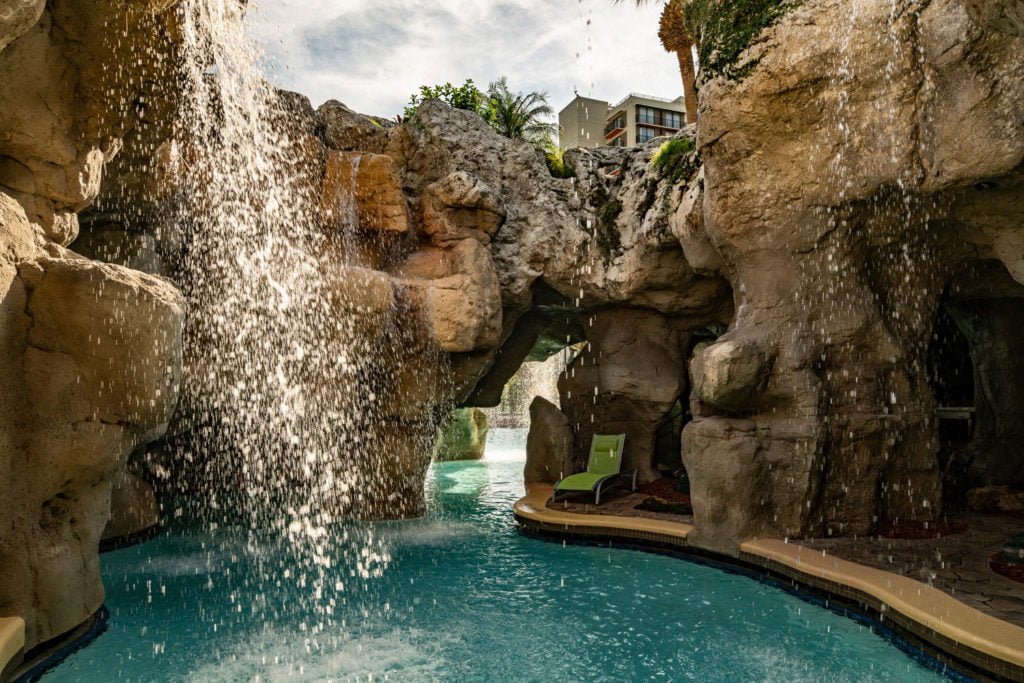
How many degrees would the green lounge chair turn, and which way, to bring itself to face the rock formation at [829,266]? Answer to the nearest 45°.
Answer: approximately 90° to its left

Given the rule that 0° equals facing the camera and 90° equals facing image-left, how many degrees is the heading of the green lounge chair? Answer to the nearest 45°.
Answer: approximately 45°

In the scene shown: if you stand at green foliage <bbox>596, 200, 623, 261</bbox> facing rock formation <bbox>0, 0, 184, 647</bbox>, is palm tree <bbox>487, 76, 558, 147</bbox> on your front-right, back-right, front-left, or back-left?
back-right

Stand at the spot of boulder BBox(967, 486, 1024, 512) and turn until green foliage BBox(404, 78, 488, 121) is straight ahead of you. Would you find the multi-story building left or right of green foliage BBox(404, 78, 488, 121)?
right

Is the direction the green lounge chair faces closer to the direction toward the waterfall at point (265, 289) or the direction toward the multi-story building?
the waterfall

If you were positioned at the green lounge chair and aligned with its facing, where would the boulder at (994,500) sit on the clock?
The boulder is roughly at 8 o'clock from the green lounge chair.

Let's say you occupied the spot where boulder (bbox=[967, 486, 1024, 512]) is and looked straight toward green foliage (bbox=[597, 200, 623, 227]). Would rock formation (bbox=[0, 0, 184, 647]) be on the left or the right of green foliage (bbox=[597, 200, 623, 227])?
left
